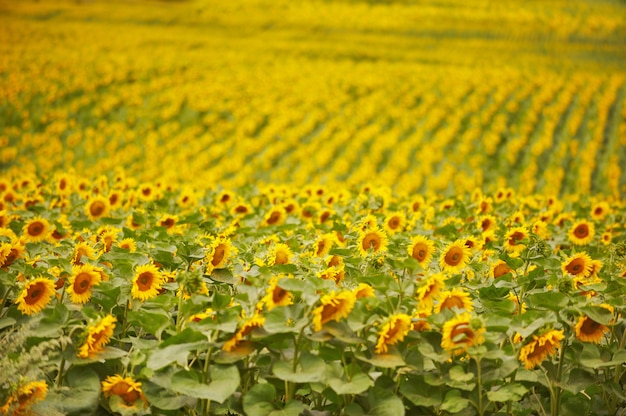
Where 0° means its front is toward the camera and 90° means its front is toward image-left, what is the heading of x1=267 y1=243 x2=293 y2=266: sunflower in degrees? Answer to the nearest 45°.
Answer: approximately 0°

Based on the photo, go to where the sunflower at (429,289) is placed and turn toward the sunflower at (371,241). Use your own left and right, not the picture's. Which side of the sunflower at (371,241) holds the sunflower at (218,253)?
left

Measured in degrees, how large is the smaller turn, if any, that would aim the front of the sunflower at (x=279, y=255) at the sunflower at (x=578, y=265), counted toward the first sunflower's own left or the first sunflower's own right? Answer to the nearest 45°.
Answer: approximately 90° to the first sunflower's own left

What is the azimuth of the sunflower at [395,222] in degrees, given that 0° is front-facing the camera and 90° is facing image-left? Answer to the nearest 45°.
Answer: approximately 0°

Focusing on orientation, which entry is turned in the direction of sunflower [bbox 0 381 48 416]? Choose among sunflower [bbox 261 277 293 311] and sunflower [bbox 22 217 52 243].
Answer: sunflower [bbox 22 217 52 243]
